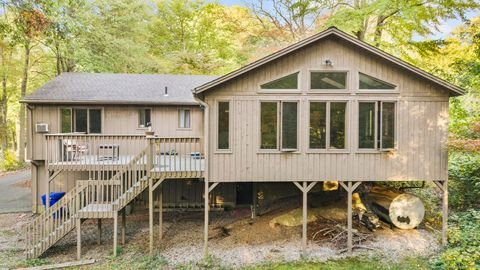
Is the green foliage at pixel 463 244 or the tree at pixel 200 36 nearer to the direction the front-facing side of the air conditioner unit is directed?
the green foliage

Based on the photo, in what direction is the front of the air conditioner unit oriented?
toward the camera

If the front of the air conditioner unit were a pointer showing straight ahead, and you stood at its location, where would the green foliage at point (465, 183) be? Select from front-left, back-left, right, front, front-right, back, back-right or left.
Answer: front-left

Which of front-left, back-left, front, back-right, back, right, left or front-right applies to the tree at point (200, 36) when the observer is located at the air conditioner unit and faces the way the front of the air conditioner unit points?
back-left

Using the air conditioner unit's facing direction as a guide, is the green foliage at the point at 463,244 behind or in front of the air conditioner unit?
in front

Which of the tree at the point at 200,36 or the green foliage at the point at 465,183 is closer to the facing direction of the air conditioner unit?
the green foliage

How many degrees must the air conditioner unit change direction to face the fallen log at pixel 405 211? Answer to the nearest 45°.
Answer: approximately 45° to its left
